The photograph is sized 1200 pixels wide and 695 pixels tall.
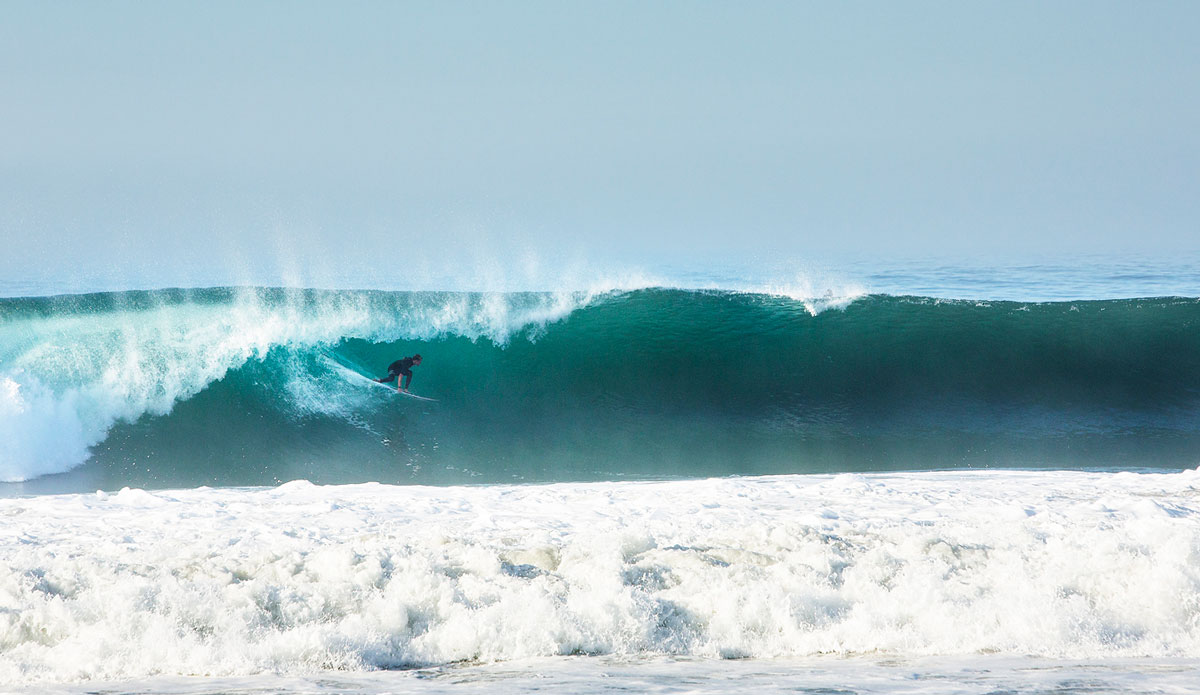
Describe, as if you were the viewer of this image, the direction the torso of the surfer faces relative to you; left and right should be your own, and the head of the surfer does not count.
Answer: facing to the right of the viewer
